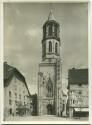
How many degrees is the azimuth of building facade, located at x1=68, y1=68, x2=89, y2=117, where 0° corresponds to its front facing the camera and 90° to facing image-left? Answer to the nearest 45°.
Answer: approximately 0°
